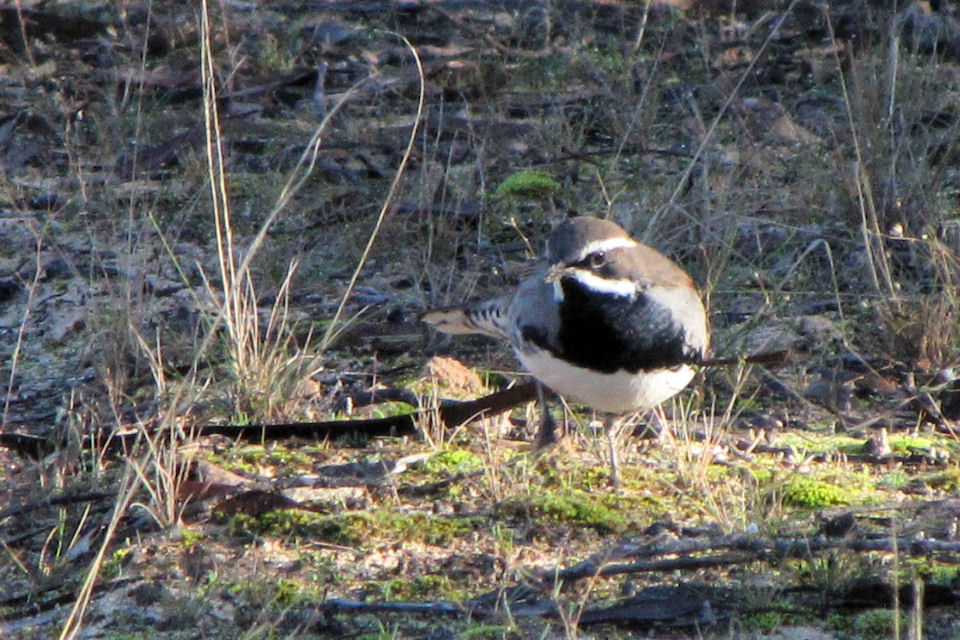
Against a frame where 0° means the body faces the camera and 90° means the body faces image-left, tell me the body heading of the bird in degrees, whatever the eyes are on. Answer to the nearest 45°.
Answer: approximately 315°
